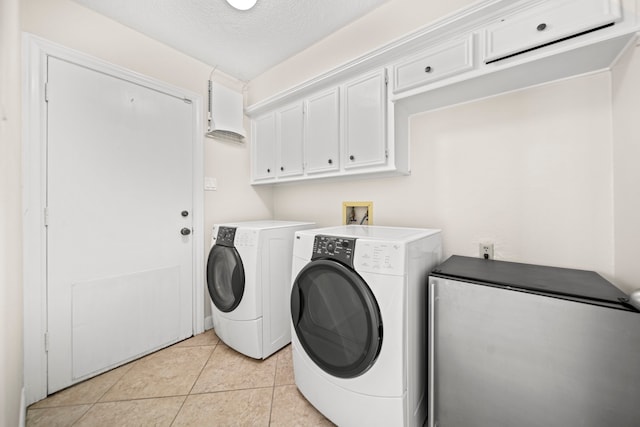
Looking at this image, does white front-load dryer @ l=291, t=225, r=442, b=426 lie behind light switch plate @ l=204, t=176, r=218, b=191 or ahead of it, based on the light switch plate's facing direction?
ahead

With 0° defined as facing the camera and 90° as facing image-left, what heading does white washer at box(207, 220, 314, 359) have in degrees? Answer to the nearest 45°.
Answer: approximately 45°

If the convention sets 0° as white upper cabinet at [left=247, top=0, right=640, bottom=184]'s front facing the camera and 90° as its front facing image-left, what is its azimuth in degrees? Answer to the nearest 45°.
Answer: approximately 45°

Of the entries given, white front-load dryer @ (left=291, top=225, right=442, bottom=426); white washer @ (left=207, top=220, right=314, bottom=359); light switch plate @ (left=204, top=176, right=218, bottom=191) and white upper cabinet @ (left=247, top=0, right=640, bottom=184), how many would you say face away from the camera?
0

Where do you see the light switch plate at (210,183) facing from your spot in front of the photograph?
facing the viewer and to the right of the viewer

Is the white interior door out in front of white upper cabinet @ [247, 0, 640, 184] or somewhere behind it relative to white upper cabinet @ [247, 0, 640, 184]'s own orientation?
in front

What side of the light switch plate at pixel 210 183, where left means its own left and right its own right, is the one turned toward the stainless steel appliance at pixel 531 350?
front

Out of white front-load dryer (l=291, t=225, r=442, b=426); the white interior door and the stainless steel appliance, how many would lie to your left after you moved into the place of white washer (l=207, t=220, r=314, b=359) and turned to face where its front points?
2

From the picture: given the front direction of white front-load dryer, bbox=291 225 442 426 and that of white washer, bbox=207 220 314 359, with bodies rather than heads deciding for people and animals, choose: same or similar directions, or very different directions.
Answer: same or similar directions

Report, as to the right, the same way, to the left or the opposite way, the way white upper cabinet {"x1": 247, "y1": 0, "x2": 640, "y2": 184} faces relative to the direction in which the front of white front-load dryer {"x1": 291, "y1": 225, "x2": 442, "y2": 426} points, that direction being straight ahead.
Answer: the same way

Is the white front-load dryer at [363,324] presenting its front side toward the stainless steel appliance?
no

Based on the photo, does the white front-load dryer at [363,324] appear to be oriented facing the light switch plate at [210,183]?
no

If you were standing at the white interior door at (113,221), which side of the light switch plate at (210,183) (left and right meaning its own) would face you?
right

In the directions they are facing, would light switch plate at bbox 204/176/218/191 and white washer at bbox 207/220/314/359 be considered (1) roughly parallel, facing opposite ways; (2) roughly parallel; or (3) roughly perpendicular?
roughly perpendicular

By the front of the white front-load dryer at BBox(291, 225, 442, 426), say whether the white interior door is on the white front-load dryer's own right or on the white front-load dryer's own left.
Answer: on the white front-load dryer's own right
